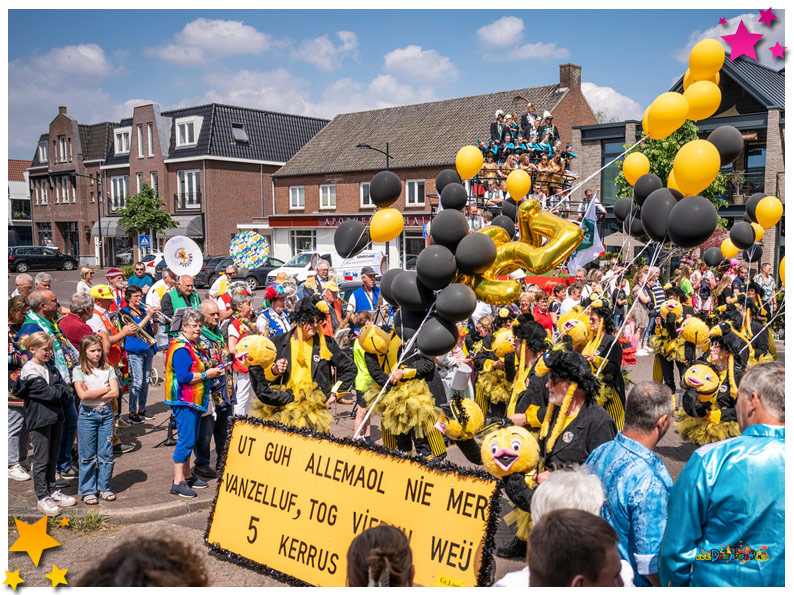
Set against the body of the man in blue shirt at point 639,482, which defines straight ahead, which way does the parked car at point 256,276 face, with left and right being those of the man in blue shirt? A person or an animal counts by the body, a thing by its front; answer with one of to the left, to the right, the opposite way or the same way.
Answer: the opposite way

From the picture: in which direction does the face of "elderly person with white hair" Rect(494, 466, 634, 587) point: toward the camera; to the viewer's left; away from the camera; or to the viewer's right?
away from the camera

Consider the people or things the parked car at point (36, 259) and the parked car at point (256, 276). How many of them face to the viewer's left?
1

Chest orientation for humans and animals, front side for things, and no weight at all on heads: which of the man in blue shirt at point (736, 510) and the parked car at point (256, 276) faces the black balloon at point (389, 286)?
the man in blue shirt

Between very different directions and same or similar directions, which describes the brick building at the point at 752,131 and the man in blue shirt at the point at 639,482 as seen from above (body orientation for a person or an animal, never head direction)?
very different directions
